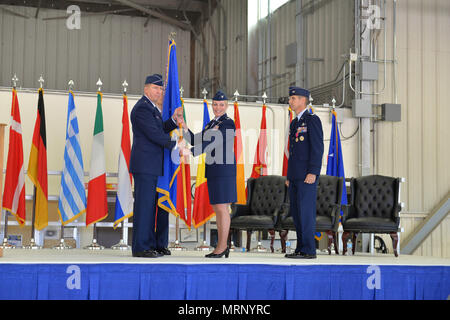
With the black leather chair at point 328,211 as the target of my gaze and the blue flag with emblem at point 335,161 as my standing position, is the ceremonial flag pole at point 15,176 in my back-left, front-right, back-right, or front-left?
front-right

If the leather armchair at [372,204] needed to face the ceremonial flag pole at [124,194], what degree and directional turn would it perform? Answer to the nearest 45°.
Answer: approximately 90° to its right

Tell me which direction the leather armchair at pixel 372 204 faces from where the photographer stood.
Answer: facing the viewer

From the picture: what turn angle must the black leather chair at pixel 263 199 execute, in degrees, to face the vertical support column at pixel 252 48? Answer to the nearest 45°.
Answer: approximately 135° to its right

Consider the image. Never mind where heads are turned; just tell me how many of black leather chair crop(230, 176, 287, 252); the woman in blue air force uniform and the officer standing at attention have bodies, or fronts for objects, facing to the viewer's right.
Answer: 0

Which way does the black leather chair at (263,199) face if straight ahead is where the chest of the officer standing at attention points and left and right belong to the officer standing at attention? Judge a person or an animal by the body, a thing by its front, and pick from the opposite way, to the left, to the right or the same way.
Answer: the same way

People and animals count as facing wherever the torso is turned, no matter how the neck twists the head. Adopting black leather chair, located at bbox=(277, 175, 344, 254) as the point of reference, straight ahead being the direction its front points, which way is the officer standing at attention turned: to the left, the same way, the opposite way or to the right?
the same way

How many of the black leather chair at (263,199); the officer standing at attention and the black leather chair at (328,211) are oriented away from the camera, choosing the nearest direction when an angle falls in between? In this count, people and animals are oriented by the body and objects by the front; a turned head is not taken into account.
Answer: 0

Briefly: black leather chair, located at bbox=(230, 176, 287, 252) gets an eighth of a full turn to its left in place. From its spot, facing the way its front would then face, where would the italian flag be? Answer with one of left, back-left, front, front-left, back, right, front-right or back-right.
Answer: right

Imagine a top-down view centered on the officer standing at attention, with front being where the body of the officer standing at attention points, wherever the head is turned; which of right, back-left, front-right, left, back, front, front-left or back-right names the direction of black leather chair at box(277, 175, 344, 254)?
back-right

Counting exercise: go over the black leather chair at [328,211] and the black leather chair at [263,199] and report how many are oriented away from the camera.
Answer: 0

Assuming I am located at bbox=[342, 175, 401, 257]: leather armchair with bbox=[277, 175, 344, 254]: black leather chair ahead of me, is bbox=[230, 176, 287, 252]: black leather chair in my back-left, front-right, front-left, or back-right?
front-right

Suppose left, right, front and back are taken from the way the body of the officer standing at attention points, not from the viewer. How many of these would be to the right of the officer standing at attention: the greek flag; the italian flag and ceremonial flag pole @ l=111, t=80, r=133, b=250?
3

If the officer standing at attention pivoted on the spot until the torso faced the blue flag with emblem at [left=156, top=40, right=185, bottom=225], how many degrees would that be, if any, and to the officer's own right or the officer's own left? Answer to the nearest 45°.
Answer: approximately 45° to the officer's own right
